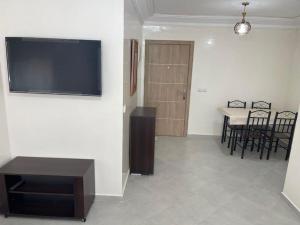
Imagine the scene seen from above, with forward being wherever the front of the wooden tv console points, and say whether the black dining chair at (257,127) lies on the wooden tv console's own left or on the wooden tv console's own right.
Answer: on the wooden tv console's own left

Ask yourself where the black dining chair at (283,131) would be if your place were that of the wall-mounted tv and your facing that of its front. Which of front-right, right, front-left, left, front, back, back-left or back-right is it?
left

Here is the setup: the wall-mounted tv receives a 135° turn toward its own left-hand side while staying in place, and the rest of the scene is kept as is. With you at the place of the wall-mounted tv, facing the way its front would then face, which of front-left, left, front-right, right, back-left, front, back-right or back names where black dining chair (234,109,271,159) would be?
front-right

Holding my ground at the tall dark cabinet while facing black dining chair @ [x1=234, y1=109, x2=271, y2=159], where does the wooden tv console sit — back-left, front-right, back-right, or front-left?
back-right

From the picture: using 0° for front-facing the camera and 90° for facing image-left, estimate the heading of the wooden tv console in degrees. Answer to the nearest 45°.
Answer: approximately 0°

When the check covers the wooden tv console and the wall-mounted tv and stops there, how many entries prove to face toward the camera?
2

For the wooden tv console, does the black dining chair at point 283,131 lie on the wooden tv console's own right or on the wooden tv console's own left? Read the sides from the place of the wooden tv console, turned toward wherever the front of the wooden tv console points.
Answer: on the wooden tv console's own left

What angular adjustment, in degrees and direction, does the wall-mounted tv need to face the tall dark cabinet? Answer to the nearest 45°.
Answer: approximately 90° to its left

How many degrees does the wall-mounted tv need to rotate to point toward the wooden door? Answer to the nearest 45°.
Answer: approximately 135° to its left

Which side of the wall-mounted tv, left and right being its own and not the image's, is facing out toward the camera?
front

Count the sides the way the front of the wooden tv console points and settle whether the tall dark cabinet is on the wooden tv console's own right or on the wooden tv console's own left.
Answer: on the wooden tv console's own left
